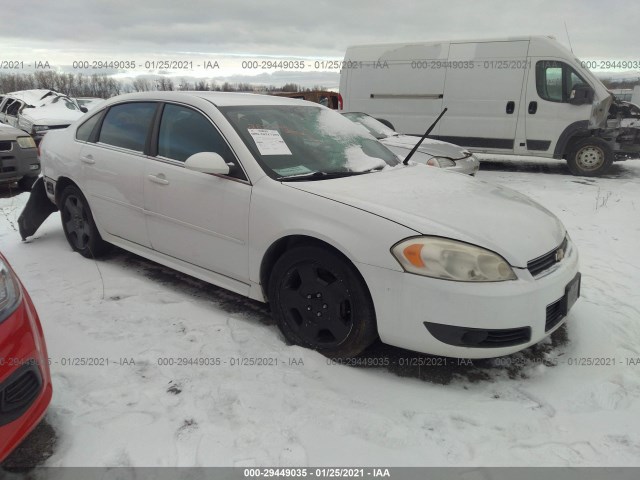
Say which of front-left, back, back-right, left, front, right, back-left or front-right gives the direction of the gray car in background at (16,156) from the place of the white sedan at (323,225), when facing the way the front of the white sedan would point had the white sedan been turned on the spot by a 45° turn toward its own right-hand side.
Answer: back-right

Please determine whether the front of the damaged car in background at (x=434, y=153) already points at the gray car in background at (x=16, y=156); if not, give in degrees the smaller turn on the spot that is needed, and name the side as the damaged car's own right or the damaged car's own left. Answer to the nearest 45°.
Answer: approximately 135° to the damaged car's own right

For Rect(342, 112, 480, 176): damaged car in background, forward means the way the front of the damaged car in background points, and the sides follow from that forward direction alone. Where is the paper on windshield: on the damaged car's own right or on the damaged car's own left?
on the damaged car's own right

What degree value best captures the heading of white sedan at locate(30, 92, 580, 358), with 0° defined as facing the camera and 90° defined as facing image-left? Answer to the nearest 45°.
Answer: approximately 315°

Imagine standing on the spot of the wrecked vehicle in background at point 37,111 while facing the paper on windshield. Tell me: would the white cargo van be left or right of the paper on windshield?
left

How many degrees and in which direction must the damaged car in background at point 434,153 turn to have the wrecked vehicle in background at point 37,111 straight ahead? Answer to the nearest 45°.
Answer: approximately 180°

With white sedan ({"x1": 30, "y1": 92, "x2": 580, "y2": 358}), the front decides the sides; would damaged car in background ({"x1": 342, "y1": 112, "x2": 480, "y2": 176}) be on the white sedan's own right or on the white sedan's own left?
on the white sedan's own left
